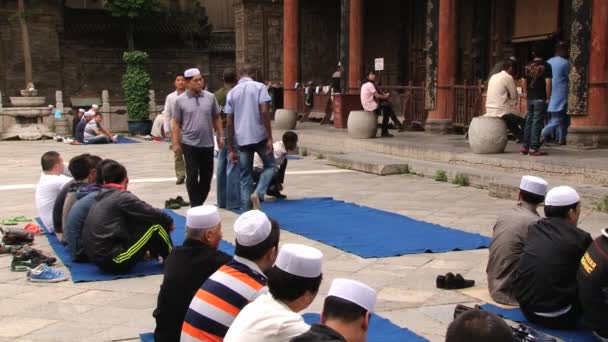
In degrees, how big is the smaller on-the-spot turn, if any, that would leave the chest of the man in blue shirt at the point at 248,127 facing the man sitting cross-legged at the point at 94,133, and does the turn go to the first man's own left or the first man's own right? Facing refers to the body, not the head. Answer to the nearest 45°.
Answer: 0° — they already face them

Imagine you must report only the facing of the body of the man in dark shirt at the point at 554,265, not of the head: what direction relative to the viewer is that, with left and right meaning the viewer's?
facing away from the viewer and to the right of the viewer

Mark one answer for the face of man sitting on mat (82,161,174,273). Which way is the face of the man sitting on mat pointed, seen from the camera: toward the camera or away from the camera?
away from the camera

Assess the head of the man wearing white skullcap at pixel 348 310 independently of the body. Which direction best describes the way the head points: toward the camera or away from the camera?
away from the camera

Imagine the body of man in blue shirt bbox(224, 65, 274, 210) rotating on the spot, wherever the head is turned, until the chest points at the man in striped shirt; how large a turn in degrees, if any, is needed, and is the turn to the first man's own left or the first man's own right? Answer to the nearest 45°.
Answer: approximately 180°

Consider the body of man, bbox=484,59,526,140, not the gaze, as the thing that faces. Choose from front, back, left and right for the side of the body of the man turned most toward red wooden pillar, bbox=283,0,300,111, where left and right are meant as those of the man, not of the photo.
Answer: left

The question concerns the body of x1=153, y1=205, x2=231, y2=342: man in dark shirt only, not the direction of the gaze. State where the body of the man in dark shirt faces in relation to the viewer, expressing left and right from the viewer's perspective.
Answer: facing away from the viewer and to the right of the viewer

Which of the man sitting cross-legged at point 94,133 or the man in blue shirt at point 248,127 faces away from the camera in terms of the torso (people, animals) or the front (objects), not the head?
the man in blue shirt

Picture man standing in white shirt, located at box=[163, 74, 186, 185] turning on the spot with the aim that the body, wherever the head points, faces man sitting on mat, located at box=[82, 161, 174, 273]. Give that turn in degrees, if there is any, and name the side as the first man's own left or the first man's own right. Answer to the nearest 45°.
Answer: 0° — they already face them

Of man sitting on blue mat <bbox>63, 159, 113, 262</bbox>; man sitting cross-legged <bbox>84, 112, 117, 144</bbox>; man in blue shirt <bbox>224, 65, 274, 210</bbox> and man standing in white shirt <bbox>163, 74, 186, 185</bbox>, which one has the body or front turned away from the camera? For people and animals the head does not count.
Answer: the man in blue shirt

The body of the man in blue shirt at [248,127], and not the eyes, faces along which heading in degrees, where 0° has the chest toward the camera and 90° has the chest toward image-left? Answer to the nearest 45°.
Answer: approximately 180°
